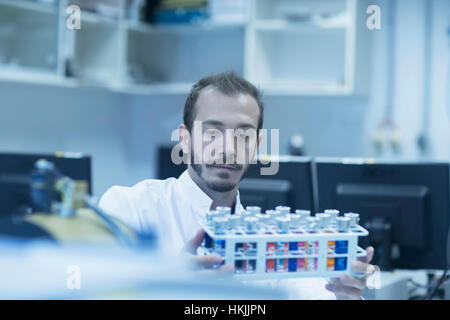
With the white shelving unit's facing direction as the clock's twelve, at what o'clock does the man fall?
The man is roughly at 12 o'clock from the white shelving unit.
